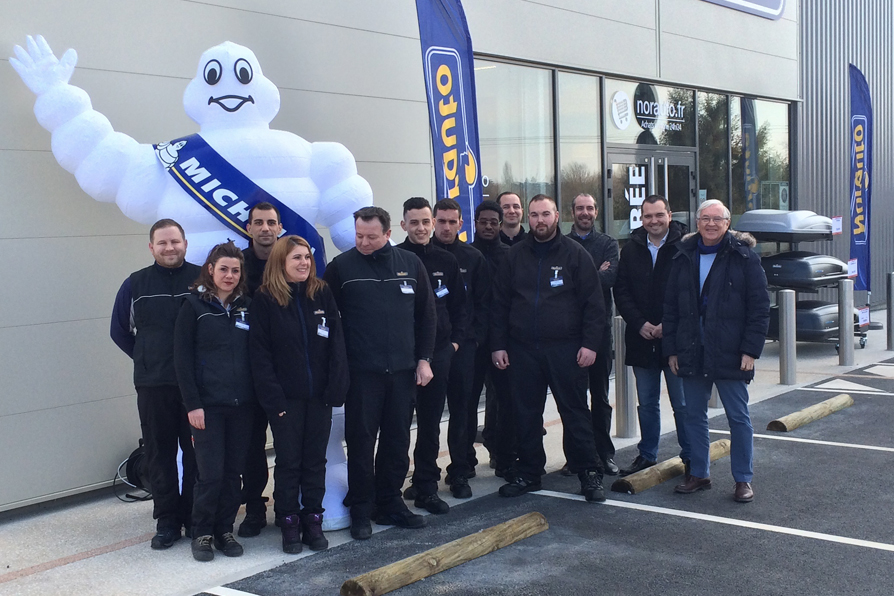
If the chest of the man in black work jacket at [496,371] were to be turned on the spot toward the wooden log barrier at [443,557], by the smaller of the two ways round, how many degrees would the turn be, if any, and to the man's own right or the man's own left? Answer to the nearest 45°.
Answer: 0° — they already face it

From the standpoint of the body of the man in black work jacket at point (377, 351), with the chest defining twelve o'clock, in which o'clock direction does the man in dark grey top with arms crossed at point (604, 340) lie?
the man in dark grey top with arms crossed at point (604, 340) is roughly at 8 o'clock from the man in black work jacket at point (377, 351).

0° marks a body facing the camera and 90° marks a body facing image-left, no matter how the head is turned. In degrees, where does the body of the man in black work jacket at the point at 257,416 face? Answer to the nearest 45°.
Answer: approximately 0°

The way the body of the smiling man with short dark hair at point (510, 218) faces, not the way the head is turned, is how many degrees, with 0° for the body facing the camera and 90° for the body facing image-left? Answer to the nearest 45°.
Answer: approximately 0°

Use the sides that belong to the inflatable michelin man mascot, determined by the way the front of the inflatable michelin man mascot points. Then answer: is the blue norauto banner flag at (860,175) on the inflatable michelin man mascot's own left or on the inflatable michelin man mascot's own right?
on the inflatable michelin man mascot's own left
